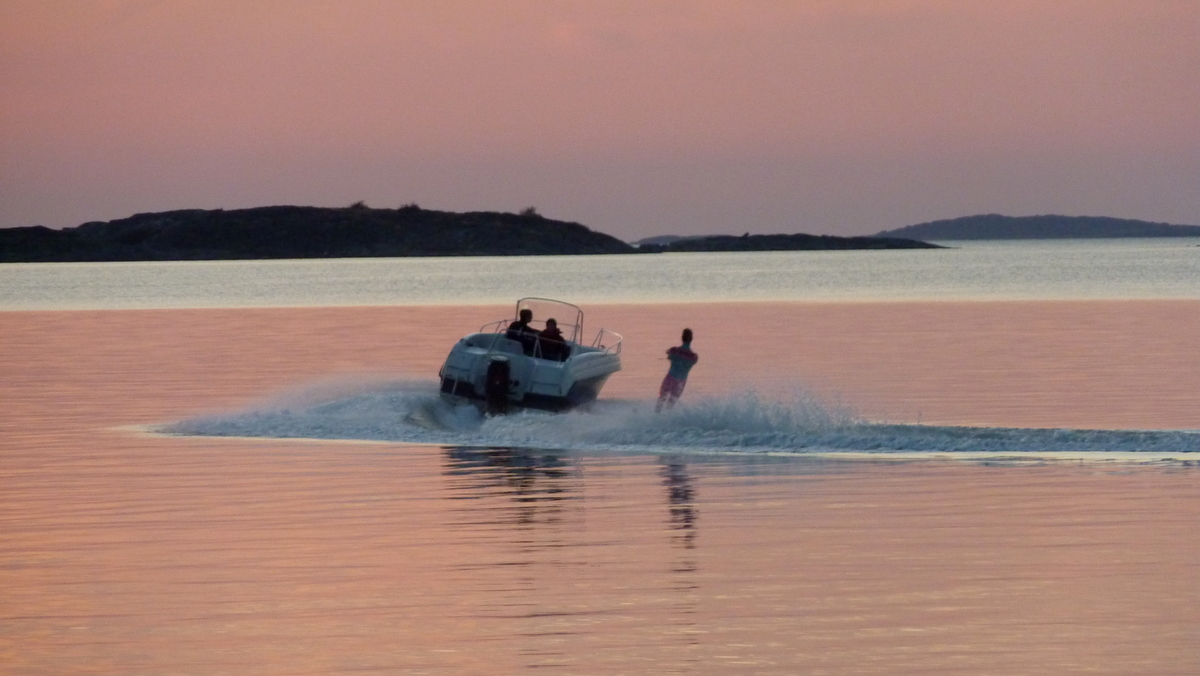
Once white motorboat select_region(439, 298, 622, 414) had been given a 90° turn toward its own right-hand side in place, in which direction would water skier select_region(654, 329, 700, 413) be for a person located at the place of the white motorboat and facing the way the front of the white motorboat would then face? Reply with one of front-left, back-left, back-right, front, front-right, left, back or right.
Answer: front

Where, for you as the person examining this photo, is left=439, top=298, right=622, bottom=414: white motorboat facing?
facing away from the viewer and to the right of the viewer
